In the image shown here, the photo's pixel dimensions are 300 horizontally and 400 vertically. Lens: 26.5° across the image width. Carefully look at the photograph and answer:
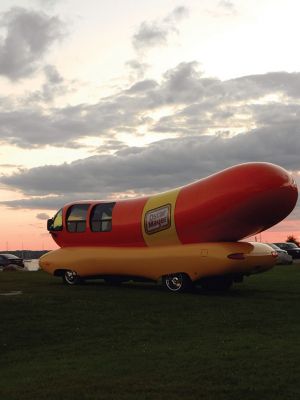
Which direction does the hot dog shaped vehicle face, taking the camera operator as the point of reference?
facing away from the viewer and to the left of the viewer

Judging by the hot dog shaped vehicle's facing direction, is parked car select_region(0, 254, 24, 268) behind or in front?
in front
